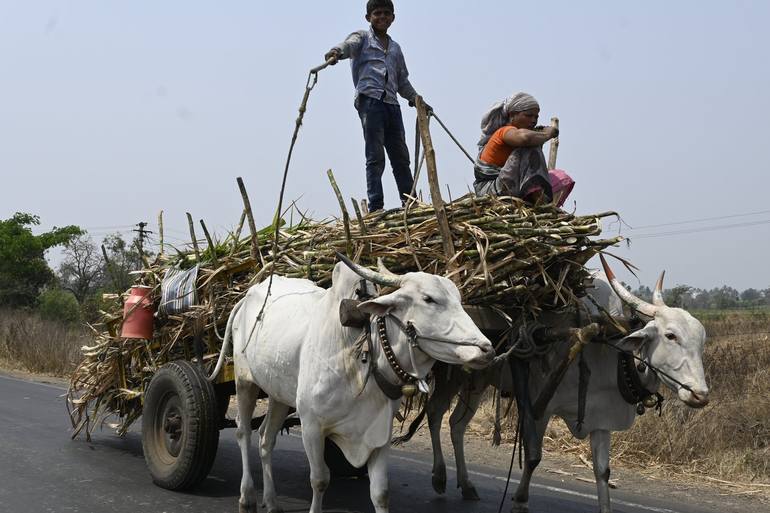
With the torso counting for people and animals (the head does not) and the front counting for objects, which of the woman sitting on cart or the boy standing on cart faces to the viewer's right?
the woman sitting on cart

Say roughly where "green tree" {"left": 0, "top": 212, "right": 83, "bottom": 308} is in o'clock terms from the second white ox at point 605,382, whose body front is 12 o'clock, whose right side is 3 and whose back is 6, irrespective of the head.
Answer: The green tree is roughly at 6 o'clock from the second white ox.

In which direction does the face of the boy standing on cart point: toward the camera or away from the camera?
toward the camera

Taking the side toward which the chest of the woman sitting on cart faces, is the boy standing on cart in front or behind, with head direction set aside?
behind

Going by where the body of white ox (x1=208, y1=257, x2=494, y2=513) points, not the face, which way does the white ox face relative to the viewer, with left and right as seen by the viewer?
facing the viewer and to the right of the viewer

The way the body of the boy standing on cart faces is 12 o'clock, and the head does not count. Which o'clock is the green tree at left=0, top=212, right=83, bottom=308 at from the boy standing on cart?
The green tree is roughly at 5 o'clock from the boy standing on cart.

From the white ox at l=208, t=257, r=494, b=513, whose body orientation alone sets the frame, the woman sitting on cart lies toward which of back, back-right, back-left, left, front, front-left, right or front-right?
left

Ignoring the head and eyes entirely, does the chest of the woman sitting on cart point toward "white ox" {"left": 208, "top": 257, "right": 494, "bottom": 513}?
no

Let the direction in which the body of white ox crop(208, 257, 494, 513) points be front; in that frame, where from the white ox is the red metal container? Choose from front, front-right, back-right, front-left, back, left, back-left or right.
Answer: back

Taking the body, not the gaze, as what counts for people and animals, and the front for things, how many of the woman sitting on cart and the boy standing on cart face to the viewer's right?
1

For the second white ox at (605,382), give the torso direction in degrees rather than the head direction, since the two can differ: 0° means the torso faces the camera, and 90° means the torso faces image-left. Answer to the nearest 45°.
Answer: approximately 315°

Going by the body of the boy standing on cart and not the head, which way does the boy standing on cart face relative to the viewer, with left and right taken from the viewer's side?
facing the viewer

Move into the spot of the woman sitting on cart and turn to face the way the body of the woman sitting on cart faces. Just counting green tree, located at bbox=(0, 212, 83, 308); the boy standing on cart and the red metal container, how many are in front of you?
0

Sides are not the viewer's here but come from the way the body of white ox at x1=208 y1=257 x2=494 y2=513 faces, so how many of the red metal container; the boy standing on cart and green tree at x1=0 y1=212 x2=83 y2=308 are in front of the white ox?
0
